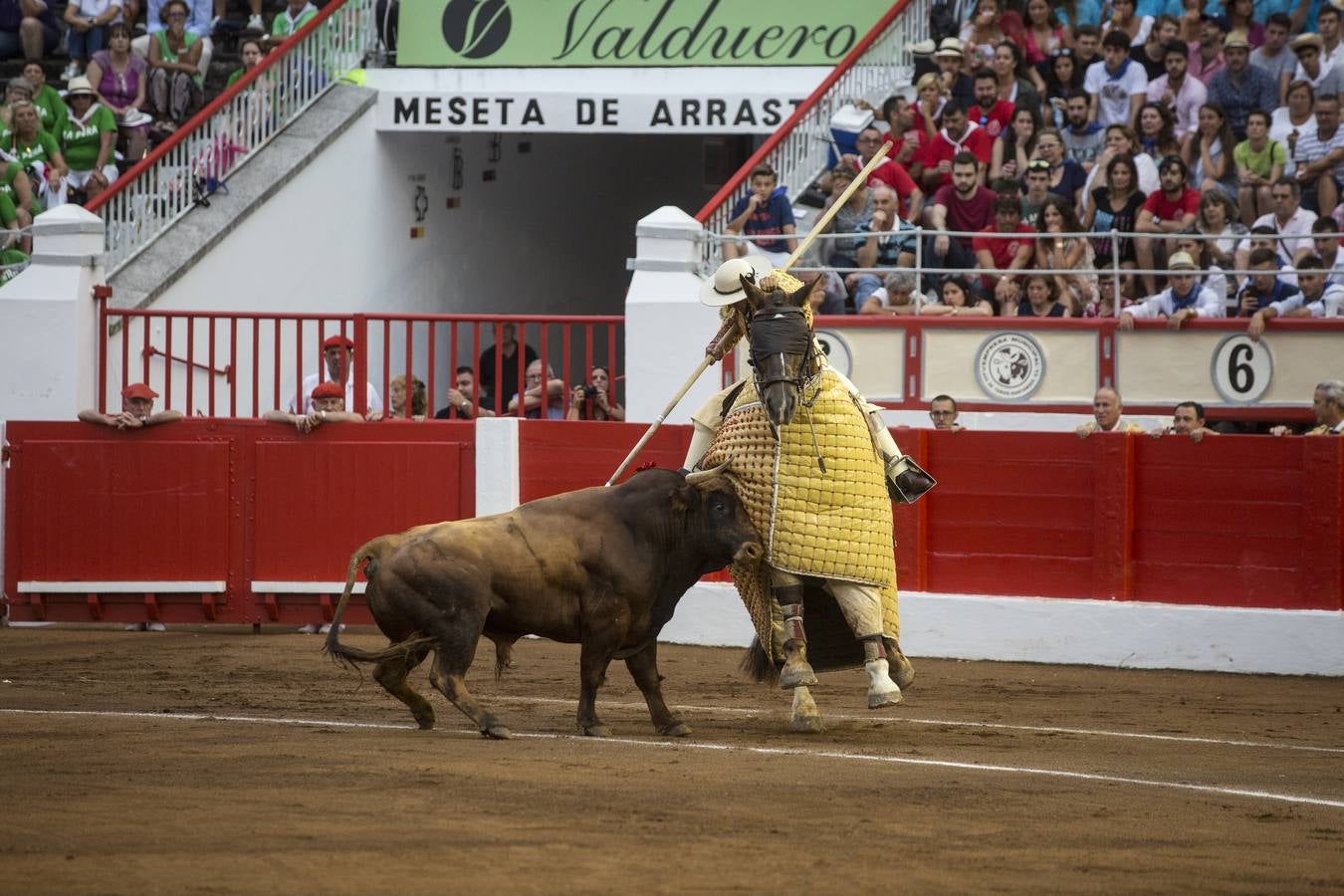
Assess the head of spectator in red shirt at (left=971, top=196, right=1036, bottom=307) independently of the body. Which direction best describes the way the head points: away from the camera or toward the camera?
toward the camera

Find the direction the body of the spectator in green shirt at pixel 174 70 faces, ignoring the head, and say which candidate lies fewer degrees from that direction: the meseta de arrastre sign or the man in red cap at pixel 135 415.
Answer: the man in red cap

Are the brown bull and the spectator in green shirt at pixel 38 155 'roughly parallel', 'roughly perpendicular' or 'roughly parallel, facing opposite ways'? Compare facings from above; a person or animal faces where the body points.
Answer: roughly perpendicular

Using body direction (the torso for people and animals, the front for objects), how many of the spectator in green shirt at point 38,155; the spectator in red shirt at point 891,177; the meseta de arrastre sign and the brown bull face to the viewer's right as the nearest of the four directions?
1

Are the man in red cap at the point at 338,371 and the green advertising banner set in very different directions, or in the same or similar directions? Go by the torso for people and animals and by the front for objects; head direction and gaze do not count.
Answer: same or similar directions

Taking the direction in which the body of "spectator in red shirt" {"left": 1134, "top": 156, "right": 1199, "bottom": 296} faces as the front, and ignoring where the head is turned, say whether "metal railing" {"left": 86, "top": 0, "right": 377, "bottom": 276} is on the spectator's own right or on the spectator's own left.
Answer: on the spectator's own right

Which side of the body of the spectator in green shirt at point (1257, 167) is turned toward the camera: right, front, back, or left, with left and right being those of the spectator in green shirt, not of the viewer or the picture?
front

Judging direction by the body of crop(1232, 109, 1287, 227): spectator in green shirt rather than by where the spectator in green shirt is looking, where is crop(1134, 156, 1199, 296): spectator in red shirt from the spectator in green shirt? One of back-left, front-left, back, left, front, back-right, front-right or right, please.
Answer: front-right

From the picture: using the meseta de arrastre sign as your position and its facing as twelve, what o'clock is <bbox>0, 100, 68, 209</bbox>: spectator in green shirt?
The spectator in green shirt is roughly at 3 o'clock from the meseta de arrastre sign.

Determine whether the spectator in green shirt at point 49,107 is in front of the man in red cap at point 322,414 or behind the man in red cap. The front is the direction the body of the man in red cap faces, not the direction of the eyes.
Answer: behind

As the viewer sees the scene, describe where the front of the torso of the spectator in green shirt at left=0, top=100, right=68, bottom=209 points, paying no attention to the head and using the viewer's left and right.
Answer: facing the viewer

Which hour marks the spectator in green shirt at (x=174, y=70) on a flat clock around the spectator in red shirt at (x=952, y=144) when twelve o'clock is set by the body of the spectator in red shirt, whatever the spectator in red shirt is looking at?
The spectator in green shirt is roughly at 2 o'clock from the spectator in red shirt.

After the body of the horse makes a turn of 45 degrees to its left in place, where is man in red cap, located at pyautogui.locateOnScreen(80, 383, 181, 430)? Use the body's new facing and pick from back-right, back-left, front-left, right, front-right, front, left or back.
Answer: back

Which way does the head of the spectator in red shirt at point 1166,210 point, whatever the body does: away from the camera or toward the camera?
toward the camera

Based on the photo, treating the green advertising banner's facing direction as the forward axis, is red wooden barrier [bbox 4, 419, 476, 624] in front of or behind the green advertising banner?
in front

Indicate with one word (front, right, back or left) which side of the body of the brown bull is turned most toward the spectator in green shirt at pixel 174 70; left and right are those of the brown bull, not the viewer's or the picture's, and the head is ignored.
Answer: left

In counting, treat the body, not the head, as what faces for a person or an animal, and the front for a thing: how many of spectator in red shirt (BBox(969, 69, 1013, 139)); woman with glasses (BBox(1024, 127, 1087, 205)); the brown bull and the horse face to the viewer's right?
1

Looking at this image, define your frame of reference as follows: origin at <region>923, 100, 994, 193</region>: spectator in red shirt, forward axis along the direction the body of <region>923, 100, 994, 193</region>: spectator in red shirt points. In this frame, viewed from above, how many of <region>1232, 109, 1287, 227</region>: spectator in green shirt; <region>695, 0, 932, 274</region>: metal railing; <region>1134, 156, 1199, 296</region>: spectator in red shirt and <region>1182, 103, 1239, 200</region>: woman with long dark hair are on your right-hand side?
1

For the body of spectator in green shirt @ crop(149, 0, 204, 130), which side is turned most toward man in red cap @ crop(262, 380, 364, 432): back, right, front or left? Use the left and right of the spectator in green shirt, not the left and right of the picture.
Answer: front

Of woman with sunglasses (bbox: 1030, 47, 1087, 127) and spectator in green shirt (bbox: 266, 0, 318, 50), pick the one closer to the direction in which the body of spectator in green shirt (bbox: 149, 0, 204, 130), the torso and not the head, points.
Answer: the woman with sunglasses

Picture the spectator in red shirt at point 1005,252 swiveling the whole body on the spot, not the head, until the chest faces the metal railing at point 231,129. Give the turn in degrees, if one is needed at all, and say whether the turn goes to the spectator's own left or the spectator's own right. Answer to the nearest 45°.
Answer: approximately 90° to the spectator's own right

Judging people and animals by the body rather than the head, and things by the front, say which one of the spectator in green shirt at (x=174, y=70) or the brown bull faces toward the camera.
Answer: the spectator in green shirt
